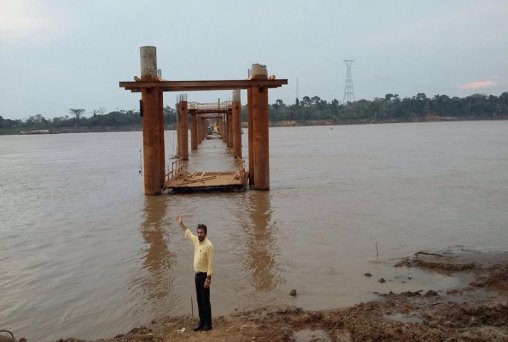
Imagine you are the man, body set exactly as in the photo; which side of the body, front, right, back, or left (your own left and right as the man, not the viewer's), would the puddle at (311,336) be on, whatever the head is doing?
left

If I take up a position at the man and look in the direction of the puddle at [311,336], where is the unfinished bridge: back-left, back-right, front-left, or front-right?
back-left

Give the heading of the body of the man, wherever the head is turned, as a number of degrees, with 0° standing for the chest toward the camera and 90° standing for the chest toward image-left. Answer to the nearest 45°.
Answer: approximately 45°

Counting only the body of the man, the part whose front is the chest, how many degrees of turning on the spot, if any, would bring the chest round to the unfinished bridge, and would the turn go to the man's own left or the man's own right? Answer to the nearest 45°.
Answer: approximately 135° to the man's own right
